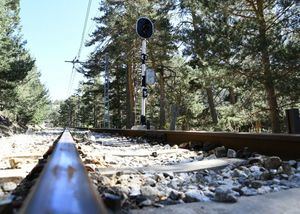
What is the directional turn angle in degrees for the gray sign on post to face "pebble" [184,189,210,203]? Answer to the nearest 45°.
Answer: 0° — it already faces it

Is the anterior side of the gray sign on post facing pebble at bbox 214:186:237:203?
yes

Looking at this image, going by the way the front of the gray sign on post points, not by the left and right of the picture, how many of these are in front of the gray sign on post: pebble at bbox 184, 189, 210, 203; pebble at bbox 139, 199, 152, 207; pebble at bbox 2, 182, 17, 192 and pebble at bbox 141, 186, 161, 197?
4

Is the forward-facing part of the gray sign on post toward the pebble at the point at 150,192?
yes

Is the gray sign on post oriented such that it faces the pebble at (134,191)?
yes

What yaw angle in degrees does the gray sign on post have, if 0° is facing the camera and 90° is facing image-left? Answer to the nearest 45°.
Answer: approximately 0°

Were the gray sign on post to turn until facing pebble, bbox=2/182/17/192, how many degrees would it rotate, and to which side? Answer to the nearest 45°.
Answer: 0° — it already faces it
